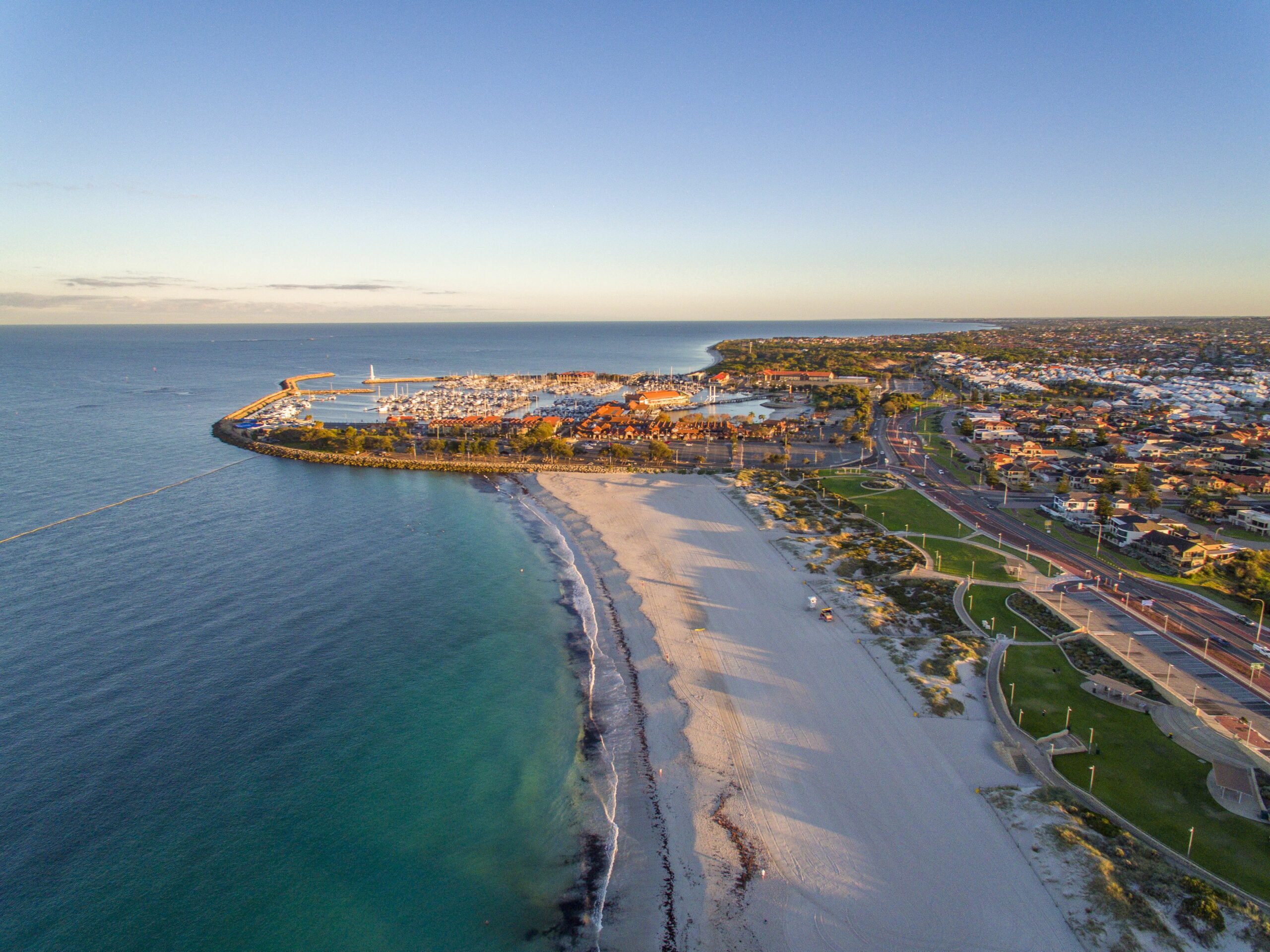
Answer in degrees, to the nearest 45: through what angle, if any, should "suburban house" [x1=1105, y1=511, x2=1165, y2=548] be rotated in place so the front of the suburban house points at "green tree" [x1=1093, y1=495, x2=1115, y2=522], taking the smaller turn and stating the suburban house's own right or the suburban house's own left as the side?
approximately 135° to the suburban house's own right

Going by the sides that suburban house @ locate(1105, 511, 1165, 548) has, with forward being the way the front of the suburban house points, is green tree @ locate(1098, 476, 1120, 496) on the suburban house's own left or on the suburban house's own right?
on the suburban house's own right

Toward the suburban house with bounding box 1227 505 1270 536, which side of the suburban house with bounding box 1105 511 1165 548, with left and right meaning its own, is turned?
back

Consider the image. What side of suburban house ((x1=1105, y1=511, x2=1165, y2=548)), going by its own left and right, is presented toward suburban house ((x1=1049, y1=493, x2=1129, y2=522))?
right

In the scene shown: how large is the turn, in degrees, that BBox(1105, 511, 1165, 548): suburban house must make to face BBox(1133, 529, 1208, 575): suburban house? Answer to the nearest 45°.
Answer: approximately 90° to its left

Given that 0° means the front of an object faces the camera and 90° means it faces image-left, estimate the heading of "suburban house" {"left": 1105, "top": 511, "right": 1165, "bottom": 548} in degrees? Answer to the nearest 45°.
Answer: approximately 45°
